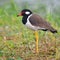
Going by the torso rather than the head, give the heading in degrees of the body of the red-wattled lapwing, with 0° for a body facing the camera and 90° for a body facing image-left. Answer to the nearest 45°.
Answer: approximately 90°
